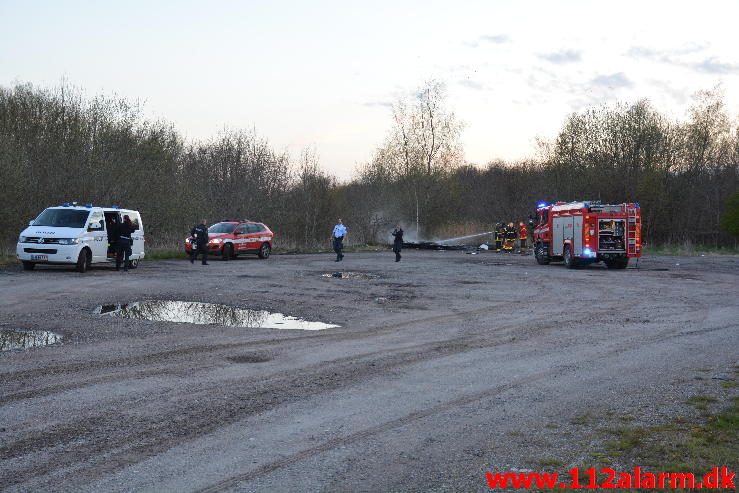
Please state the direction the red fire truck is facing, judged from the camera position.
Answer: facing away from the viewer and to the left of the viewer

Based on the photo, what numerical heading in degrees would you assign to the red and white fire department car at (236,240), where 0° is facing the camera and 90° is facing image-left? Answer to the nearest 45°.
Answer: approximately 45°

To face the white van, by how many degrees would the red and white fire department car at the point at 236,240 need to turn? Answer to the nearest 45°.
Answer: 0° — it already faces it

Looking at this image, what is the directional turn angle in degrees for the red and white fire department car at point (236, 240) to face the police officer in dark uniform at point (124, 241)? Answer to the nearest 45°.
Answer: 0° — it already faces them

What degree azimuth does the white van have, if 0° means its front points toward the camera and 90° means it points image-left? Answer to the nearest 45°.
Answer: approximately 45°

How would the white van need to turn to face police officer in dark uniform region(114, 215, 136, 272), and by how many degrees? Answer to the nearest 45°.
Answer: approximately 135° to its left

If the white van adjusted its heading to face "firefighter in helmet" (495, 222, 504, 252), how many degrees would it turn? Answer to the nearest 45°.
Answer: approximately 180°

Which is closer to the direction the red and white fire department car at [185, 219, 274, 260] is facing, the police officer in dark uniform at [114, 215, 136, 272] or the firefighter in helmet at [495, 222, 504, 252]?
the police officer in dark uniform
